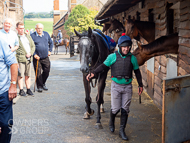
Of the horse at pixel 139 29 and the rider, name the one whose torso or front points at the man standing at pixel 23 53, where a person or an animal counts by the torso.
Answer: the horse

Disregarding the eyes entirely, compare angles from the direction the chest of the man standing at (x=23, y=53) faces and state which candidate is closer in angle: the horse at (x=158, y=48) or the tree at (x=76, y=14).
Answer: the horse

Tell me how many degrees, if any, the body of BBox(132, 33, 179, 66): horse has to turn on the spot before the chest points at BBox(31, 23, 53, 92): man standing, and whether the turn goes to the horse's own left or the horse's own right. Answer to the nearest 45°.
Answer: approximately 45° to the horse's own right

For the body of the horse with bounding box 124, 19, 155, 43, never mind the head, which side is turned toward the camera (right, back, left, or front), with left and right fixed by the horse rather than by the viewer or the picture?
left

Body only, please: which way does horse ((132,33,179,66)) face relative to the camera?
to the viewer's left

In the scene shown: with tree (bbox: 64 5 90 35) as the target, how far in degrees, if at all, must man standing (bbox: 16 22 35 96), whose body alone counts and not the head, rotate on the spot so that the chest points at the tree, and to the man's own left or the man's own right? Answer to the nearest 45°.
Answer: approximately 135° to the man's own left

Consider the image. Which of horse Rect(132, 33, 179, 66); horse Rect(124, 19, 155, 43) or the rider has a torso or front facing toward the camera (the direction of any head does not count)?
the rider

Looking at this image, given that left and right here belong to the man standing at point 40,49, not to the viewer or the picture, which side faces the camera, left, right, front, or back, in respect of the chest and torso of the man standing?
front

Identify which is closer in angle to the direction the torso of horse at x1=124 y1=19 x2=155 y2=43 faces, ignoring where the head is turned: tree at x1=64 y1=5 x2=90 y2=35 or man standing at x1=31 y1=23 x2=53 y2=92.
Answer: the man standing

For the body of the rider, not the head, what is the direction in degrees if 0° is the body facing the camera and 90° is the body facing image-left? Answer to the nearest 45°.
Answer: approximately 0°

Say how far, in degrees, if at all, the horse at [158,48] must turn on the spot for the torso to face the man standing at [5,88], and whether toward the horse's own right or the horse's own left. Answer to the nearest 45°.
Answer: approximately 45° to the horse's own left

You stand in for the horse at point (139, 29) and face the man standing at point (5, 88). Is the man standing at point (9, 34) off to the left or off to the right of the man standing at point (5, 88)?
right

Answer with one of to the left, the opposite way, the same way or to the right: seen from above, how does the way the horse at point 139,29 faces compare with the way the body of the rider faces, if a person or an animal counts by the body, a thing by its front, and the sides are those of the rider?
to the right

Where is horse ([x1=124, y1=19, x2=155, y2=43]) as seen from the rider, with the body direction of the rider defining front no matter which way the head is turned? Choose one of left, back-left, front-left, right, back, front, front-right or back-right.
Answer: back

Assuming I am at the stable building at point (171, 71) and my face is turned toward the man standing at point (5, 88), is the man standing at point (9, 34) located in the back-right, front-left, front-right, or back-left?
front-right

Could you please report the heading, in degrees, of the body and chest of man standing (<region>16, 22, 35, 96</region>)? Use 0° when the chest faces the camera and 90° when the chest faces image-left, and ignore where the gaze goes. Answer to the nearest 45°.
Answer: approximately 315°

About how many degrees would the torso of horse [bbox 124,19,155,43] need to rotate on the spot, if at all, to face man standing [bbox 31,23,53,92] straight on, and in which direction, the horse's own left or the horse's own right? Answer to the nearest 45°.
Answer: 0° — it already faces them
